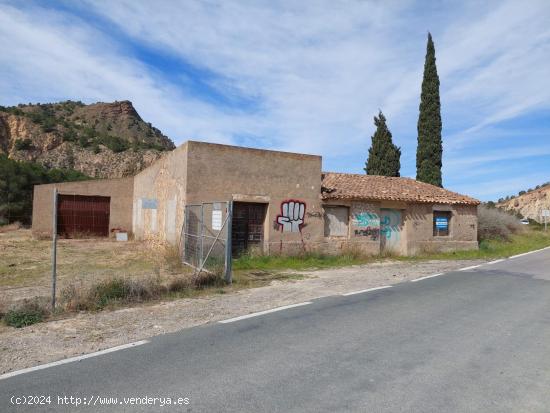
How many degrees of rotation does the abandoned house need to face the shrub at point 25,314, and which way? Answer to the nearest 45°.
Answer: approximately 45° to its right

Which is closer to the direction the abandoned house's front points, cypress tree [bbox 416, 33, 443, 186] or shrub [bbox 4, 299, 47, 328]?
the shrub

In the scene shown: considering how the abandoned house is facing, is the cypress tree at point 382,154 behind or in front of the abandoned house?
behind

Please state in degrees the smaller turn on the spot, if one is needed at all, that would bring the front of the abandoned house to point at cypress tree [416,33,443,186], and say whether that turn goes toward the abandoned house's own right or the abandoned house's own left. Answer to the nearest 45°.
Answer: approximately 135° to the abandoned house's own left

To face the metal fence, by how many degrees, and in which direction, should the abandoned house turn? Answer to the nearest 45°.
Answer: approximately 45° to its right

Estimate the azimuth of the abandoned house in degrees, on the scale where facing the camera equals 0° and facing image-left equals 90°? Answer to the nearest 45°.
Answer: approximately 0°

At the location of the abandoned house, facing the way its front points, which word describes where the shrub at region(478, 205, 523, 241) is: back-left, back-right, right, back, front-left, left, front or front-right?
back-left
